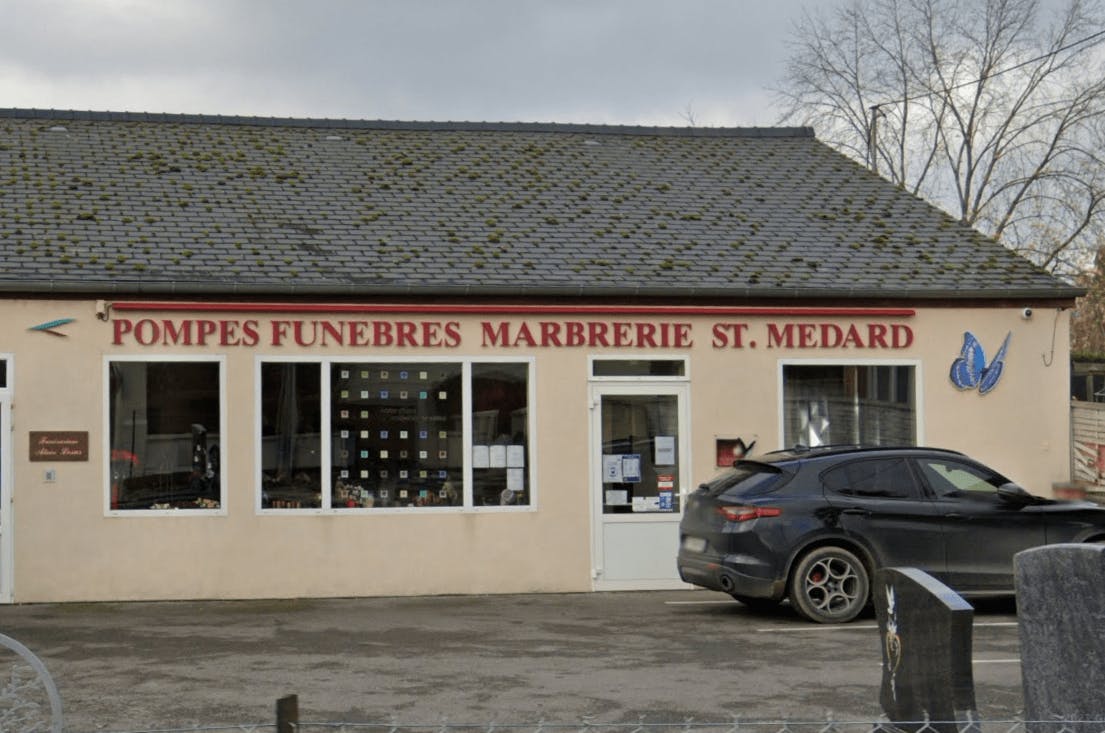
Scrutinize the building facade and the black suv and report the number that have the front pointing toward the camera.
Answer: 1

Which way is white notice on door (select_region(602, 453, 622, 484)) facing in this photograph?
toward the camera

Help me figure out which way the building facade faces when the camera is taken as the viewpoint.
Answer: facing the viewer

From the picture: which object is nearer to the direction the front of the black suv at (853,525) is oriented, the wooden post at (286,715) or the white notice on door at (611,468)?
the white notice on door

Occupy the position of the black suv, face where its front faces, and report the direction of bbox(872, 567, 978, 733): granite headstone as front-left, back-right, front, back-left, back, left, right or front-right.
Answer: back-right

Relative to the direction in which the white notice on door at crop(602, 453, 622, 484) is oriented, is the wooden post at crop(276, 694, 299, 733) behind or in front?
in front

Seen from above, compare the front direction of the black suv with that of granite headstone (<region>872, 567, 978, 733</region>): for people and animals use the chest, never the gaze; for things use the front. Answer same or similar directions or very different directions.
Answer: very different directions

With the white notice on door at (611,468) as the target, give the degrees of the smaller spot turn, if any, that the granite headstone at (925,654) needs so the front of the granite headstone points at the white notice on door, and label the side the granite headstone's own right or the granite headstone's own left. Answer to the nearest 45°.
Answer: approximately 135° to the granite headstone's own right

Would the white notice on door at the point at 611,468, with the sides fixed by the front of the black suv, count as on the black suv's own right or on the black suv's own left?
on the black suv's own left

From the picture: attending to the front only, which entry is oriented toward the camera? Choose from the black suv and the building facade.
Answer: the building facade

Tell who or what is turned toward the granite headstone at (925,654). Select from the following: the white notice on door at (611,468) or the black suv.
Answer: the white notice on door

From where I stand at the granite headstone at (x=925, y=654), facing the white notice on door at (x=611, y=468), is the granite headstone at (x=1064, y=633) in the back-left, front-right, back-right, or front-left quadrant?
back-right

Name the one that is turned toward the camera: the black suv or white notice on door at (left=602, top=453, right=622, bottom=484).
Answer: the white notice on door

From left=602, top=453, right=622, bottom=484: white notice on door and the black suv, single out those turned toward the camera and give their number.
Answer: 1

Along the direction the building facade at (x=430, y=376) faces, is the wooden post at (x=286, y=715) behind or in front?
in front
